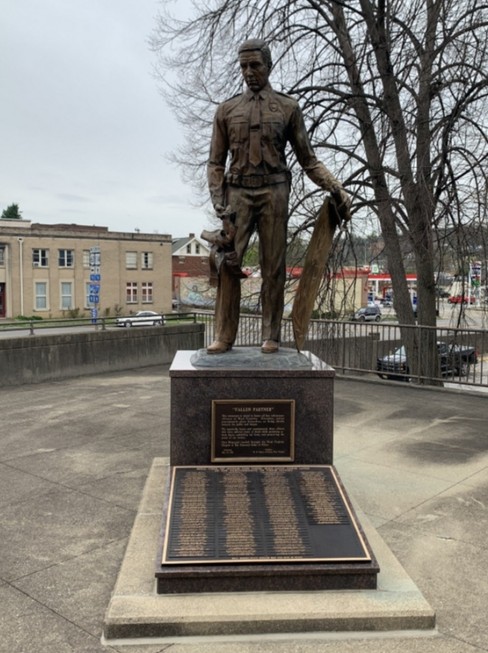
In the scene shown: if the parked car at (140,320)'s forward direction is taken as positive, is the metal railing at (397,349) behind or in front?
behind

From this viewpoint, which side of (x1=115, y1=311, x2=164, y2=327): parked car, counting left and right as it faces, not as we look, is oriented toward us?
left

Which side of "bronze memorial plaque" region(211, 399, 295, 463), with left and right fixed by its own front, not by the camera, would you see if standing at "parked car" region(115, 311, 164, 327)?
back

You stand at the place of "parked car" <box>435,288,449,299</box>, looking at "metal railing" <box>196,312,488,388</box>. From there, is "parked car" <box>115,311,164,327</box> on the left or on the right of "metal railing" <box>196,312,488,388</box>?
right

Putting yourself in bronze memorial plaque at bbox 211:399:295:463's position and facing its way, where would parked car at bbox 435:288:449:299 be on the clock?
The parked car is roughly at 7 o'clock from the bronze memorial plaque.

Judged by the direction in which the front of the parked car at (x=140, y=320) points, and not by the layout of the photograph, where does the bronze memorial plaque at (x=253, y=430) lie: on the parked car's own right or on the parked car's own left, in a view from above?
on the parked car's own left

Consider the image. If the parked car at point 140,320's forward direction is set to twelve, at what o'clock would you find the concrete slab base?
The concrete slab base is roughly at 9 o'clock from the parked car.

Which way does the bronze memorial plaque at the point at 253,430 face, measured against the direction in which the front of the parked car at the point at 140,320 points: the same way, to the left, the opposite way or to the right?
to the left

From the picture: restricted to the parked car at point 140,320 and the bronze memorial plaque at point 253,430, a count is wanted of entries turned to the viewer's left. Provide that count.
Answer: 1

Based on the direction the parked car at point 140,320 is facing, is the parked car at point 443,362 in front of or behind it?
behind

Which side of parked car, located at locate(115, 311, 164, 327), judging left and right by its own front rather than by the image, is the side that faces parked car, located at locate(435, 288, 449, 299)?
back

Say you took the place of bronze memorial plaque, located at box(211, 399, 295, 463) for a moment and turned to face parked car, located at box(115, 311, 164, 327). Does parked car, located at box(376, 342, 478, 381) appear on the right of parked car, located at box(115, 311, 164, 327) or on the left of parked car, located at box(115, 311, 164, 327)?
right

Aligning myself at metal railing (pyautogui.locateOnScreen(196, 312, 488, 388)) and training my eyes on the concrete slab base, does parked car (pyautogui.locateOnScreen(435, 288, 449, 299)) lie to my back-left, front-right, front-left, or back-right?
back-left
